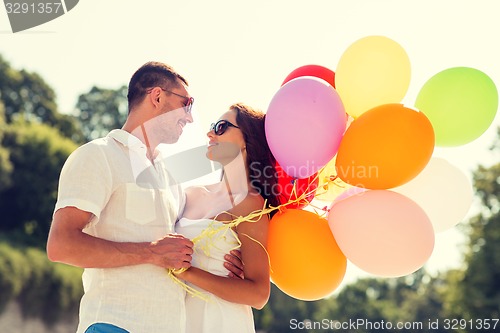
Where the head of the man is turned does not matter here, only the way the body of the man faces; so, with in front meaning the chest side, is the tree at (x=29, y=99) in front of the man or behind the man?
behind

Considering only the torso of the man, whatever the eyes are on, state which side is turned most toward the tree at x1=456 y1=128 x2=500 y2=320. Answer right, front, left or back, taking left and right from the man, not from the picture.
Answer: left

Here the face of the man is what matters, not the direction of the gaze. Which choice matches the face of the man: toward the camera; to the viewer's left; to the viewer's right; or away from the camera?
to the viewer's right

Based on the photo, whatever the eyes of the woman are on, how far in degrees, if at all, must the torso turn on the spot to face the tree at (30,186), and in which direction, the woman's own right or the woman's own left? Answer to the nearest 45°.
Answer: approximately 135° to the woman's own right

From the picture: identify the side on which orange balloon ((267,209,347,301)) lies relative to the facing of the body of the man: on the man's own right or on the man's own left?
on the man's own left

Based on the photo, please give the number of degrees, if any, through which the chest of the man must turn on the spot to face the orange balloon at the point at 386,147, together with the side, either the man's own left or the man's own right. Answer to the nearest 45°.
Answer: approximately 45° to the man's own left

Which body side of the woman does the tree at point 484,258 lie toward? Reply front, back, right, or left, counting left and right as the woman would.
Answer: back

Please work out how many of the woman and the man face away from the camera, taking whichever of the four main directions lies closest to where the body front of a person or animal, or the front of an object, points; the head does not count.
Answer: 0

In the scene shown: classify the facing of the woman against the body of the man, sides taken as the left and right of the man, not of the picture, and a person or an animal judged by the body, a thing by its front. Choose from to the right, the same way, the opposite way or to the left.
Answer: to the right

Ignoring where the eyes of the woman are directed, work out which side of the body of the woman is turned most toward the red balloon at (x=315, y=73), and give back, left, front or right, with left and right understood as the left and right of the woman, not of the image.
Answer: back

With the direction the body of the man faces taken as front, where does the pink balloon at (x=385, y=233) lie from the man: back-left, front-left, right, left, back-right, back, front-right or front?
front-left
